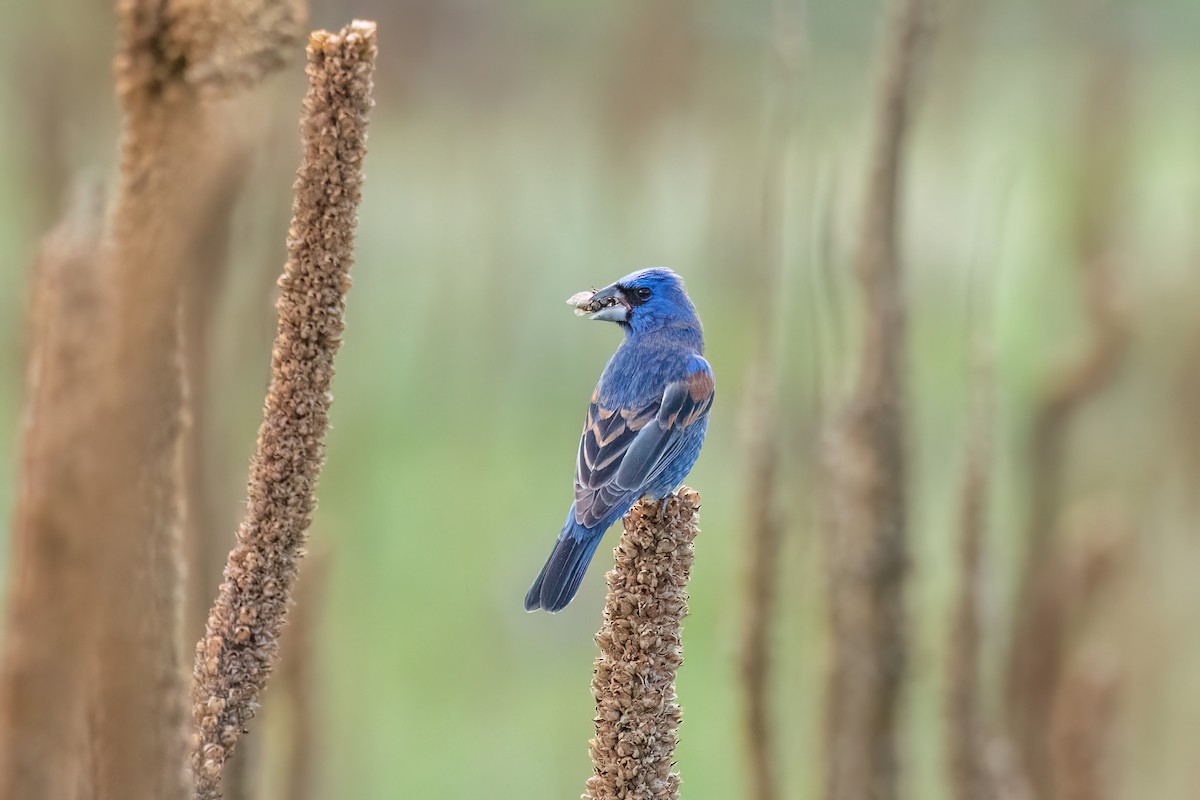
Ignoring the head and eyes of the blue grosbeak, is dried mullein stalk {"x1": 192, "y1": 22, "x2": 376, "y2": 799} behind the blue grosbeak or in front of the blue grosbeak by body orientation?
behind

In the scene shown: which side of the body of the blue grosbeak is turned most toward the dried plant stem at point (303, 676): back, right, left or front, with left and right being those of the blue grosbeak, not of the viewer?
left

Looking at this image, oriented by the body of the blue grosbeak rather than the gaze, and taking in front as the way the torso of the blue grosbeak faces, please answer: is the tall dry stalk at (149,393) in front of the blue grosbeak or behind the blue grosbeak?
behind

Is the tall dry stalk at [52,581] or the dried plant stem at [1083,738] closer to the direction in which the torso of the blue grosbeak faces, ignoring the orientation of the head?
the dried plant stem

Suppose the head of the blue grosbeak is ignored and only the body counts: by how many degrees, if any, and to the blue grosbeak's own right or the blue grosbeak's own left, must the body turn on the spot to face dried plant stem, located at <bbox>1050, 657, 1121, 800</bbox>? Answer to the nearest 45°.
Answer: approximately 45° to the blue grosbeak's own right

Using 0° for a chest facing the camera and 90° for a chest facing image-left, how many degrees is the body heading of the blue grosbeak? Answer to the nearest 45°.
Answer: approximately 225°
